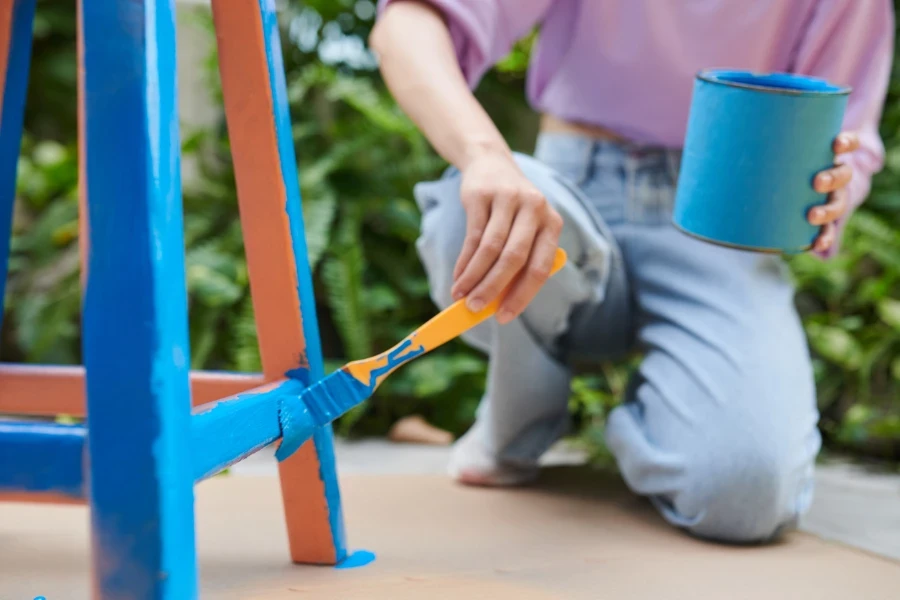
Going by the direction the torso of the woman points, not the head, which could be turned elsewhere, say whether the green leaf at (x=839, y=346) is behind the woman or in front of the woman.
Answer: behind

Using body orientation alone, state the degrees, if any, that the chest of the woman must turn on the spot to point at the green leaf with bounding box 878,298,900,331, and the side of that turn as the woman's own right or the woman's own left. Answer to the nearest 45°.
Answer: approximately 135° to the woman's own left

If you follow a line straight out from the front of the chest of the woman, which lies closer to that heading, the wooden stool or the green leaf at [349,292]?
the wooden stool

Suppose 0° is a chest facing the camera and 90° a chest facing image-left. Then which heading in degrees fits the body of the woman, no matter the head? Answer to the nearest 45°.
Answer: approximately 0°

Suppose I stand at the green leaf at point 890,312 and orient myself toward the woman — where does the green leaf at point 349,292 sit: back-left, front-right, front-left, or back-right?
front-right

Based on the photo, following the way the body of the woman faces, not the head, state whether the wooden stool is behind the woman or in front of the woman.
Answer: in front
